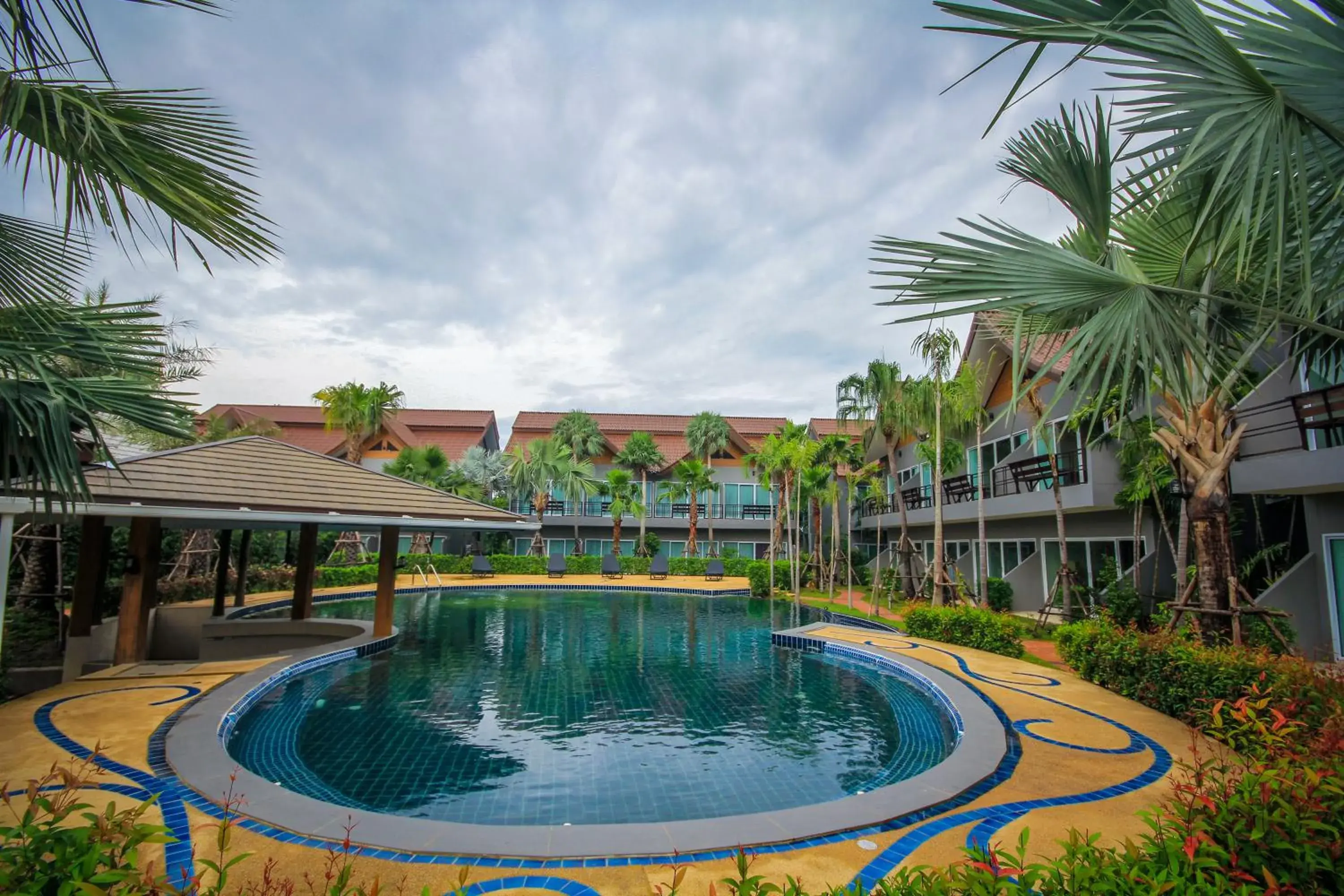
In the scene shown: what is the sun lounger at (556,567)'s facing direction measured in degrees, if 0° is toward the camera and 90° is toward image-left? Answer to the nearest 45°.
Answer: approximately 0°

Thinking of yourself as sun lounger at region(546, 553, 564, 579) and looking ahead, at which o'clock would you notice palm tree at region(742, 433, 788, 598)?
The palm tree is roughly at 10 o'clock from the sun lounger.

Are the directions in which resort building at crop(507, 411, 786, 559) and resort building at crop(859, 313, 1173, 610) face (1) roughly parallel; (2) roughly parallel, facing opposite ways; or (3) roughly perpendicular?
roughly perpendicular

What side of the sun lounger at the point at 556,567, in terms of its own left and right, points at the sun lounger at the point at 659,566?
left

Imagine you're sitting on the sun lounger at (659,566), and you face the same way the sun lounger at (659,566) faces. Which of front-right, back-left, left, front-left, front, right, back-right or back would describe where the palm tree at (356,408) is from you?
right

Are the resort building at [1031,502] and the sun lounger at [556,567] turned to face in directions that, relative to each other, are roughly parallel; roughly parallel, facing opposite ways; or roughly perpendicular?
roughly perpendicular

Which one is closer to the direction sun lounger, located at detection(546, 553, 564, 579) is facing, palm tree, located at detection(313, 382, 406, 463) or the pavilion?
the pavilion

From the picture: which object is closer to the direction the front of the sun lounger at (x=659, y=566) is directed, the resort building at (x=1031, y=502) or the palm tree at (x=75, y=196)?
the palm tree

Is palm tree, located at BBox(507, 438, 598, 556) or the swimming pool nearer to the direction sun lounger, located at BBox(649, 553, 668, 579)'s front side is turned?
the swimming pool

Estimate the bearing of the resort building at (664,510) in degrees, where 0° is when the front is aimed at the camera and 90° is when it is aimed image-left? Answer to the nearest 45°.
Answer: approximately 0°

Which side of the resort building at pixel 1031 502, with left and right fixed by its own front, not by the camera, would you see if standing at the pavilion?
front

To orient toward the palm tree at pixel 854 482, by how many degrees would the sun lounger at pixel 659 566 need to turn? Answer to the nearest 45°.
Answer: approximately 45° to its left

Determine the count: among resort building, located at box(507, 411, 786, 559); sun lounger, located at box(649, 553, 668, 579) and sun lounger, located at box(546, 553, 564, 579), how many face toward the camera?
3
